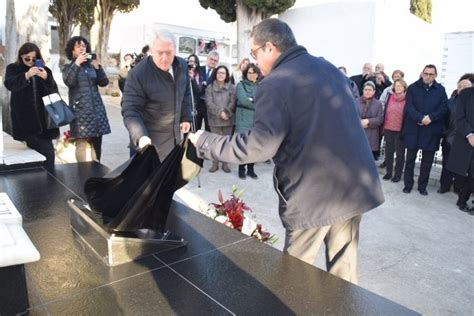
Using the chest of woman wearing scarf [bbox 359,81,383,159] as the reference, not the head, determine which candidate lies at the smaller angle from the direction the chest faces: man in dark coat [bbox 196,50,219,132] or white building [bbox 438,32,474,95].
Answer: the man in dark coat

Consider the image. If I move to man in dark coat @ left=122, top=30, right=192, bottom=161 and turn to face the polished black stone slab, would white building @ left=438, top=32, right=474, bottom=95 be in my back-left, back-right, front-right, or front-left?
back-left

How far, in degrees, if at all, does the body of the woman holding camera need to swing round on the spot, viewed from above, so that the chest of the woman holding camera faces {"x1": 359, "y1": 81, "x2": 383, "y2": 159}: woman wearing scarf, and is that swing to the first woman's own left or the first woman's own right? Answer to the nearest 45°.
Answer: approximately 45° to the first woman's own left

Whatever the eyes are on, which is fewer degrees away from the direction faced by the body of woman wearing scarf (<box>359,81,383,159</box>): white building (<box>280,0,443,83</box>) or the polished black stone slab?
the polished black stone slab

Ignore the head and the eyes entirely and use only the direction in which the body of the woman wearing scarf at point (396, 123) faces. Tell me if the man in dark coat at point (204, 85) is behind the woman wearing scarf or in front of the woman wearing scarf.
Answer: in front

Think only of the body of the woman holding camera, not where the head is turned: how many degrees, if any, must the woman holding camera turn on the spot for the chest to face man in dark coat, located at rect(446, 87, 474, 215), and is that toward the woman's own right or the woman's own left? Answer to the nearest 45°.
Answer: approximately 45° to the woman's own left

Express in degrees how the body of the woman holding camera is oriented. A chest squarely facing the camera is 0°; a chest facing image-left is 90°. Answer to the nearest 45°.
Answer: approximately 315°

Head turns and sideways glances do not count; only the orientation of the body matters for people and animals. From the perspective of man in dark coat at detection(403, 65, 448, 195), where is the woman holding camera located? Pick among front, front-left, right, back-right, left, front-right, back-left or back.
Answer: front-right

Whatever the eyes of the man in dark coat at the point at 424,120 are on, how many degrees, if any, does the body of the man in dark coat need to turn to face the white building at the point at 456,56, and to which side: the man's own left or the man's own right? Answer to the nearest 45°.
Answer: approximately 180°

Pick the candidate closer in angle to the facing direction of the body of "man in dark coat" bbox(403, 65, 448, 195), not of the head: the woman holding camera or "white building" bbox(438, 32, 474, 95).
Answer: the woman holding camera

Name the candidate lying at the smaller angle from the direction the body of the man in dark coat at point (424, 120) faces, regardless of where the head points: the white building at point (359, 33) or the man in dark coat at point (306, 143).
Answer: the man in dark coat

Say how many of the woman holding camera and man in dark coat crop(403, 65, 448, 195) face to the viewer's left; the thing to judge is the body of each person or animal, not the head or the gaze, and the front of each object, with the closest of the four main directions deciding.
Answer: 0

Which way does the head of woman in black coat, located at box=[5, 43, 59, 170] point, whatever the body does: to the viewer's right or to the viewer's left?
to the viewer's right

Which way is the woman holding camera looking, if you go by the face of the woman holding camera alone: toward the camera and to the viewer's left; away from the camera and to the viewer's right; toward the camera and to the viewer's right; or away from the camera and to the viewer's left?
toward the camera and to the viewer's right

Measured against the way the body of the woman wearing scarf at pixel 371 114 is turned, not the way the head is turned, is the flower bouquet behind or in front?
in front
